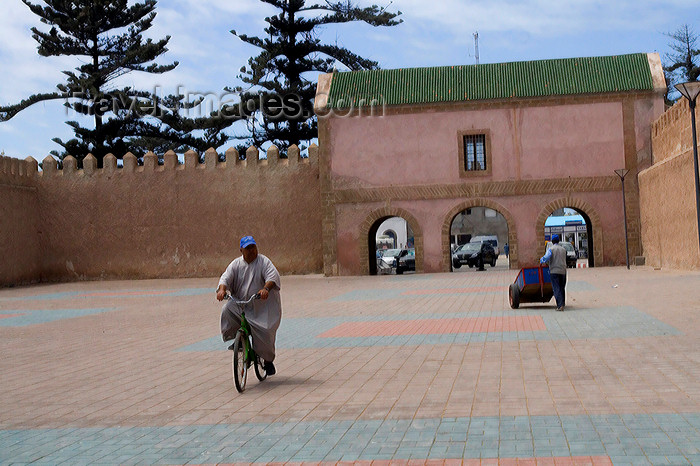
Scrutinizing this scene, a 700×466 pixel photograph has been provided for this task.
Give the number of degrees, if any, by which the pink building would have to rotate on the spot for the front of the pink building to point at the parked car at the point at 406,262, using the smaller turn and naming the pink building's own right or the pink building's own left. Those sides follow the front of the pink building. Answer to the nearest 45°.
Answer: approximately 135° to the pink building's own right

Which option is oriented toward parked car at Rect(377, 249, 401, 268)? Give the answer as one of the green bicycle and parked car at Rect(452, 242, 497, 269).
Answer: parked car at Rect(452, 242, 497, 269)

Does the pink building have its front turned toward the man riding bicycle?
yes

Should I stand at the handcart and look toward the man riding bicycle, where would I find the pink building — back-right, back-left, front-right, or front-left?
back-right

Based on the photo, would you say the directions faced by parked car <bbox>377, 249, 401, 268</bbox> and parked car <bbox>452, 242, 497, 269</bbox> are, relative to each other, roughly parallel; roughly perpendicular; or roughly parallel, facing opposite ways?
roughly parallel

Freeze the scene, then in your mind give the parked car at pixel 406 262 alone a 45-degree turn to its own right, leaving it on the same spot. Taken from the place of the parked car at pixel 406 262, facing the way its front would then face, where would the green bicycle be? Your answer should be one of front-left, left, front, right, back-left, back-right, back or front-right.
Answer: left

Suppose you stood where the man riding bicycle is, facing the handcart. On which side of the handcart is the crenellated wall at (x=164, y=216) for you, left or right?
left

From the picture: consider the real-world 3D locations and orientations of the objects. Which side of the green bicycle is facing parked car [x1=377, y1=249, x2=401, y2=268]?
back

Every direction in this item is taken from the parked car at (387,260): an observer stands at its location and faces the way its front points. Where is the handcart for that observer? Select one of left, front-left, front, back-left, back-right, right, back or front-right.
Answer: front-left

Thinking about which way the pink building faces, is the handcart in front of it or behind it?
in front

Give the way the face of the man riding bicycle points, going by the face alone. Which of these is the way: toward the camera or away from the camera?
toward the camera

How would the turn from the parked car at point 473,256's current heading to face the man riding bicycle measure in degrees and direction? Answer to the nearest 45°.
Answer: approximately 45° to its left

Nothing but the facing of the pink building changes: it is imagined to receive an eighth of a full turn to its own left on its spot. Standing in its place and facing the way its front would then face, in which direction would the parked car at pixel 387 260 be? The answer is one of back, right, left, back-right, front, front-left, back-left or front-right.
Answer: back

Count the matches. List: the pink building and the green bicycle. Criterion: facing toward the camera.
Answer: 2

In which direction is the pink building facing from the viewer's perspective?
toward the camera

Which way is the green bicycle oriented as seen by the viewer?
toward the camera

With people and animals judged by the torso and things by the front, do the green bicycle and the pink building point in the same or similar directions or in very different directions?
same or similar directions

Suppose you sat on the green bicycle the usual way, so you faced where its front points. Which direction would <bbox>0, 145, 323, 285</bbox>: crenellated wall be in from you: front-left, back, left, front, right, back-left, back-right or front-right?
back

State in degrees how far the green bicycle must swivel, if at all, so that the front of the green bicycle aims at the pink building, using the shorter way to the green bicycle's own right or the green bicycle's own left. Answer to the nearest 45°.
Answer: approximately 135° to the green bicycle's own left
